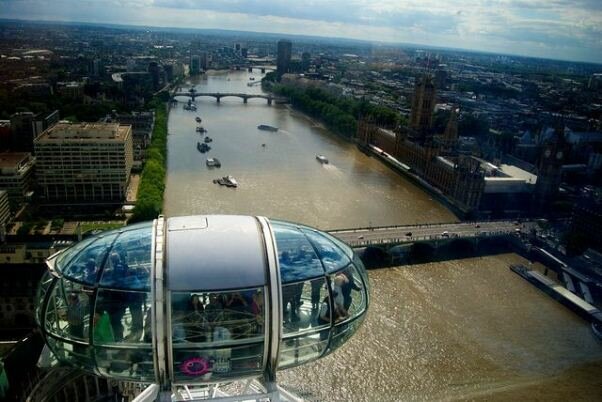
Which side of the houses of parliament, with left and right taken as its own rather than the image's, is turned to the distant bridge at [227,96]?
right

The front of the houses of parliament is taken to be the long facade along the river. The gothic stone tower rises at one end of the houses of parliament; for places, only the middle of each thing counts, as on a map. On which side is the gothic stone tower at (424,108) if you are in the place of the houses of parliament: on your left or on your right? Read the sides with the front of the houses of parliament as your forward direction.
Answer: on your right

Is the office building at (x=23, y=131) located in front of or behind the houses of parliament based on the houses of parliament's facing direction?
in front

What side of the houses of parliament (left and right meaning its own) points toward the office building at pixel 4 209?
front

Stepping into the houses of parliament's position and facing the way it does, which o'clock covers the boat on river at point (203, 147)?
The boat on river is roughly at 2 o'clock from the houses of parliament.

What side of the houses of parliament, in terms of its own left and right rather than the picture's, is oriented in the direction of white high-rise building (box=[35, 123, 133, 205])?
front

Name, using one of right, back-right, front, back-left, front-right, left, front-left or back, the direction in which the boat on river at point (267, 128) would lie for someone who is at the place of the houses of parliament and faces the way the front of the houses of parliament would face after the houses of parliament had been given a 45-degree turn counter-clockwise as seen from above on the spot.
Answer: back-right

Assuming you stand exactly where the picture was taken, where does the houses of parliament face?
facing the viewer and to the left of the viewer
